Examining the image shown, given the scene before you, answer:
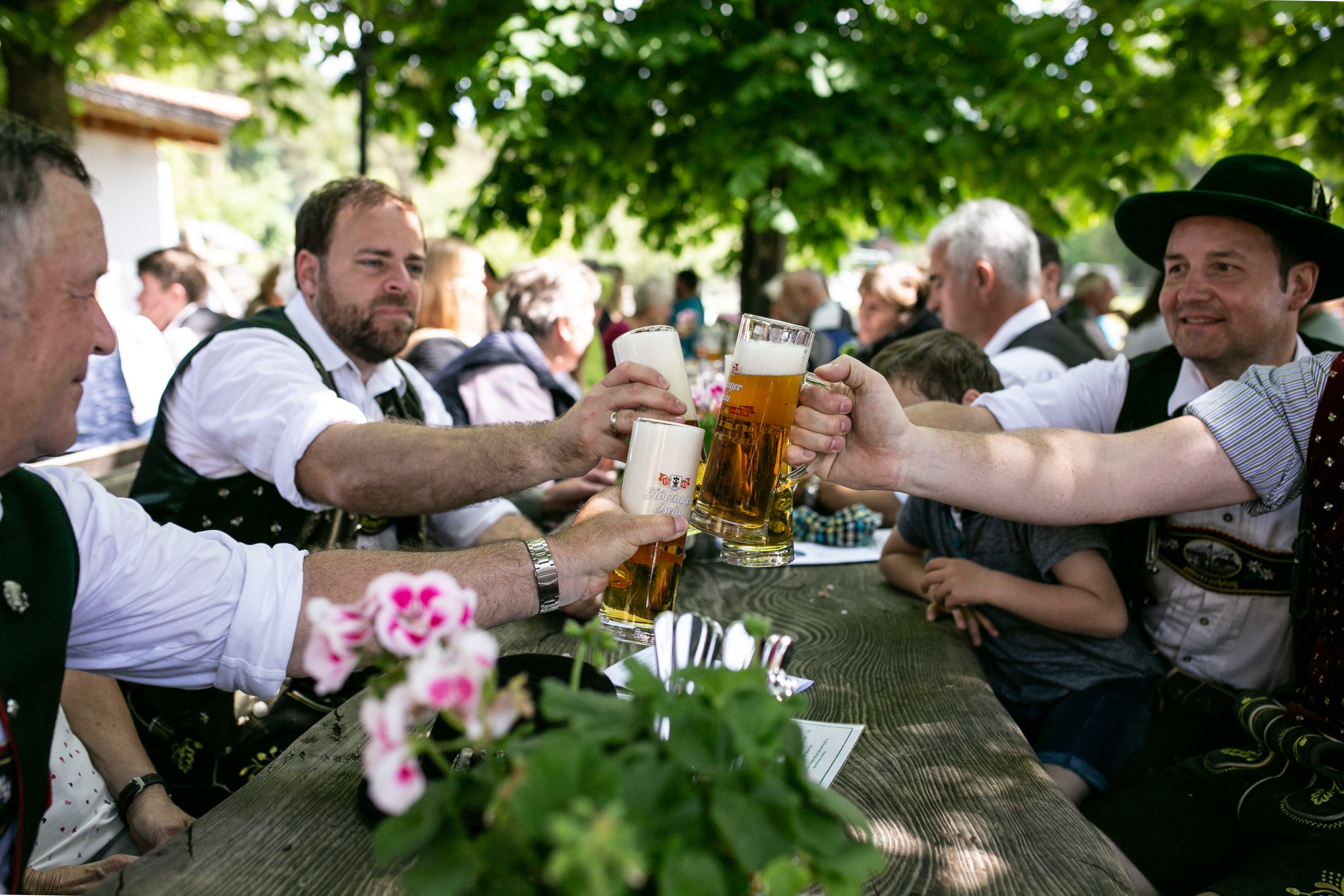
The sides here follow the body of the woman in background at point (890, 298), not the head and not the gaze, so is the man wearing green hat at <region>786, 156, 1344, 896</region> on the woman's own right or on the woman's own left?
on the woman's own left

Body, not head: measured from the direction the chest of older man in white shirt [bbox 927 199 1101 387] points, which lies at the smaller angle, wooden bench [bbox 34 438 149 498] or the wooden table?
the wooden bench

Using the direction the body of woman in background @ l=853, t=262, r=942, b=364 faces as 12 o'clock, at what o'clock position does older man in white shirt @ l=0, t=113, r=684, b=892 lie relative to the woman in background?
The older man in white shirt is roughly at 11 o'clock from the woman in background.

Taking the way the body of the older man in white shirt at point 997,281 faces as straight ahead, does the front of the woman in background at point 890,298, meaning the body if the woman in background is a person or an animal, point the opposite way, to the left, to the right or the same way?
to the left

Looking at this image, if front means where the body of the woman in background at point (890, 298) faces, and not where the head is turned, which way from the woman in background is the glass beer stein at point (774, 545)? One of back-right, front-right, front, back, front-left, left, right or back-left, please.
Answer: front-left

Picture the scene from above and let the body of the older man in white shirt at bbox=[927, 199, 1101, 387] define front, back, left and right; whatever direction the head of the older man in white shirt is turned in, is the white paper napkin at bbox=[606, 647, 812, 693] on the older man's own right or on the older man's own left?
on the older man's own left

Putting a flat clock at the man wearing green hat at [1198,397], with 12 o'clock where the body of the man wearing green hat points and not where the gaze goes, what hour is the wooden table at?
The wooden table is roughly at 11 o'clock from the man wearing green hat.

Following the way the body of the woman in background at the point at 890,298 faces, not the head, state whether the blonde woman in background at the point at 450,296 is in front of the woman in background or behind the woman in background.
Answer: in front

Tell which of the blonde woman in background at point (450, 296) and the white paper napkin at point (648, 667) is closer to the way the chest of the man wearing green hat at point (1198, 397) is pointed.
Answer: the white paper napkin

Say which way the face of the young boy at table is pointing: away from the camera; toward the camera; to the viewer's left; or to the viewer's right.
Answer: to the viewer's left

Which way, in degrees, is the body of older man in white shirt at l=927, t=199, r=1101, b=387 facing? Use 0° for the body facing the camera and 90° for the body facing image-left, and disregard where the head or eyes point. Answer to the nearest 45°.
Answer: approximately 135°

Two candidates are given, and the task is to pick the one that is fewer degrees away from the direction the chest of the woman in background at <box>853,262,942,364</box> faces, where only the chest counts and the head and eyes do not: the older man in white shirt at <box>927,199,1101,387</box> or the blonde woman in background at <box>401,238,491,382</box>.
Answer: the blonde woman in background

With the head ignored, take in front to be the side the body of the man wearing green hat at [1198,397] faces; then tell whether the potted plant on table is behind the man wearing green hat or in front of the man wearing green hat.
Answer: in front

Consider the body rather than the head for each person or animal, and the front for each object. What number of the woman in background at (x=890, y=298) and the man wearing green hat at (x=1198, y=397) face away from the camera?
0
